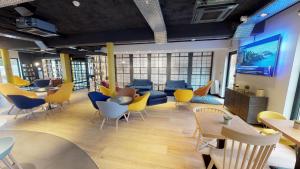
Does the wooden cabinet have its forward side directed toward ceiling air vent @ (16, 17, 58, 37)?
yes

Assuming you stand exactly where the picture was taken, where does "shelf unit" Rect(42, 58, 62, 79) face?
facing the viewer

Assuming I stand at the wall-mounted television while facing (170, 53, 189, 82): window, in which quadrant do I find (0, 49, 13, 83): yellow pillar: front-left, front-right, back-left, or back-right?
front-left

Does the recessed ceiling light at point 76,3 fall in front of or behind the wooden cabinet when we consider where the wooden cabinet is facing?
in front

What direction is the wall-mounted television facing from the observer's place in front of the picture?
facing the viewer and to the left of the viewer

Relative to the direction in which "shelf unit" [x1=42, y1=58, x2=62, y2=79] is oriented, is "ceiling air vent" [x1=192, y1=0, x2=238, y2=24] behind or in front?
in front

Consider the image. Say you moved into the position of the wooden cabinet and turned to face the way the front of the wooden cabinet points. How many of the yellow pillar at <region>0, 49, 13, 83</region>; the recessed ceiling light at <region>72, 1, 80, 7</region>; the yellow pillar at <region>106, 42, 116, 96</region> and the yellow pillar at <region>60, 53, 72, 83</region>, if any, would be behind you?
0

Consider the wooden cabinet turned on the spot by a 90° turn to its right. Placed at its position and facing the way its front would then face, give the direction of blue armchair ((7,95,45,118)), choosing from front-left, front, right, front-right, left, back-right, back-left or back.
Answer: left

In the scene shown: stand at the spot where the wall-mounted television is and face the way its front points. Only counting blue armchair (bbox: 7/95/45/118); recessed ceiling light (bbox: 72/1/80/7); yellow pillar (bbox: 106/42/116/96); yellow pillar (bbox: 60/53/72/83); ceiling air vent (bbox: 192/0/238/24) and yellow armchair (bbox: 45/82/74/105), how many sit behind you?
0

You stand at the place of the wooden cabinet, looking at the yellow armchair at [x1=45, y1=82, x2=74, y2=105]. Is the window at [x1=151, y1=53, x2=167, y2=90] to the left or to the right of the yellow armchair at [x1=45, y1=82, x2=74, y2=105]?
right

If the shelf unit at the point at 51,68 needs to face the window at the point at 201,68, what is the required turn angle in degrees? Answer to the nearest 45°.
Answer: approximately 45° to its left

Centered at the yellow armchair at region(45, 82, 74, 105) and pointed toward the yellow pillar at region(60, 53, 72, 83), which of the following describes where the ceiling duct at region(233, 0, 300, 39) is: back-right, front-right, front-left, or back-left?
back-right

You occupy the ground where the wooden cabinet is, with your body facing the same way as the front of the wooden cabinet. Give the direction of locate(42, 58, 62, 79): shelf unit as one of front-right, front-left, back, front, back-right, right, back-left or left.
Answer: front-right

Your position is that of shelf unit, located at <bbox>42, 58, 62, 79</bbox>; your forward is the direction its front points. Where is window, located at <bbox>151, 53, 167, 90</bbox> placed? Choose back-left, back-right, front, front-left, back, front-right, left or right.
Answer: front-left

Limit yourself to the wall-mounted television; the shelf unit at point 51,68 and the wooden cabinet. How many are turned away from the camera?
0

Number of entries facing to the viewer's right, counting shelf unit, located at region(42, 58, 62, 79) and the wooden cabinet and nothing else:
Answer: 0

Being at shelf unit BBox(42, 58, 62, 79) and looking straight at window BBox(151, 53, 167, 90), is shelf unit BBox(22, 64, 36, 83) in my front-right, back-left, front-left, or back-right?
back-right

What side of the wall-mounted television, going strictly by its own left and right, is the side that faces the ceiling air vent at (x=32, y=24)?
front
